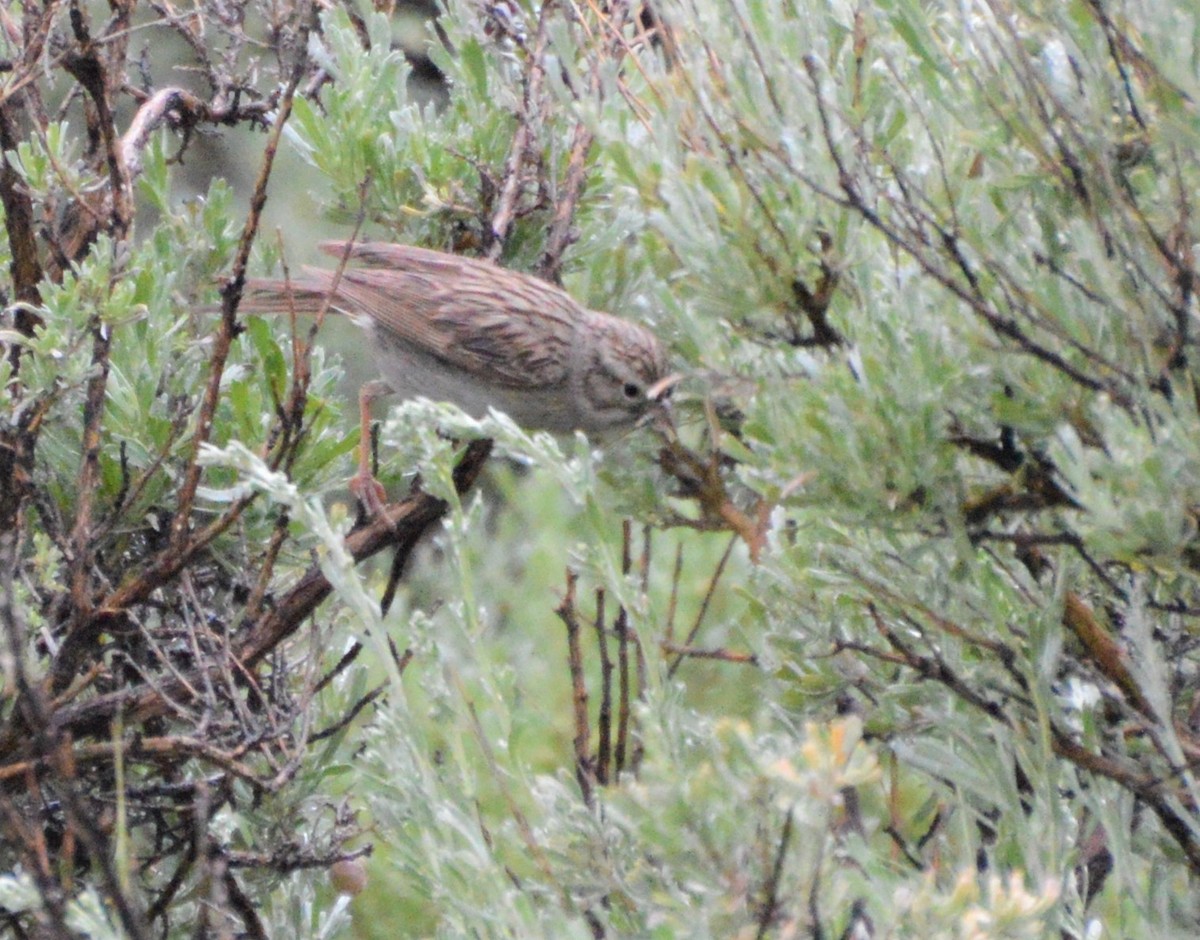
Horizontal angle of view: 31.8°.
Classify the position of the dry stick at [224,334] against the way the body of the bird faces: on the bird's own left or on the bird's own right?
on the bird's own right

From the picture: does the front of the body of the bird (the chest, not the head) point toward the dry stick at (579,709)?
no

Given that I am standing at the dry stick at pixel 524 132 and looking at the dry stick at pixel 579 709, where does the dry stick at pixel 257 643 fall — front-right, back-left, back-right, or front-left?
front-right

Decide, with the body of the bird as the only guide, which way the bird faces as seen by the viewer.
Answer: to the viewer's right

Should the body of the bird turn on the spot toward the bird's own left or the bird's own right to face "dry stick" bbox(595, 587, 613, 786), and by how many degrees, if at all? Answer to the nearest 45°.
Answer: approximately 90° to the bird's own right

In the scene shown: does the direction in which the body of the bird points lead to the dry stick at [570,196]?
no
